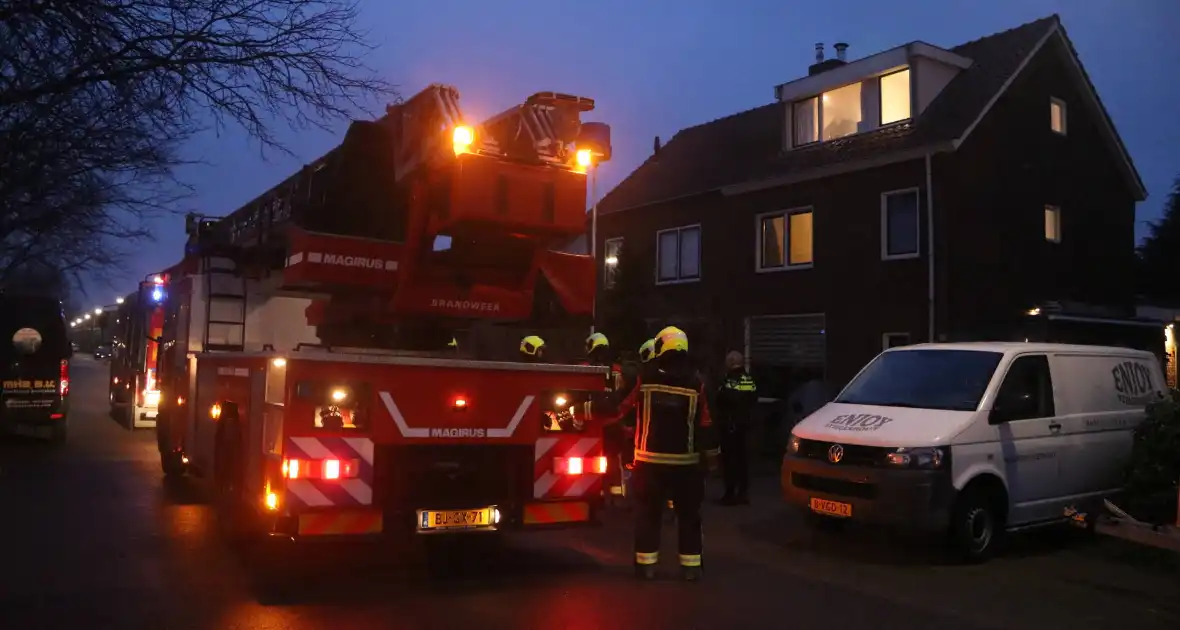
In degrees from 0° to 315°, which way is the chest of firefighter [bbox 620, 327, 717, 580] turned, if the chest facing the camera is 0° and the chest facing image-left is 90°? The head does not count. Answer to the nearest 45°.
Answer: approximately 180°

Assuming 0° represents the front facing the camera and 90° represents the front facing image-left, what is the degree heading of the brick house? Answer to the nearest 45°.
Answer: approximately 45°

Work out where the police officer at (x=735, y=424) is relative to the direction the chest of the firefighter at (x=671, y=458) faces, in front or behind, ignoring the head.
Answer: in front

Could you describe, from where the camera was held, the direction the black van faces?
facing away from the viewer

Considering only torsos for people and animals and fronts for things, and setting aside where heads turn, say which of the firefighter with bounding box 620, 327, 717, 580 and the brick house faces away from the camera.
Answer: the firefighter

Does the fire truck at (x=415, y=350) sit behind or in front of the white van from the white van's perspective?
in front

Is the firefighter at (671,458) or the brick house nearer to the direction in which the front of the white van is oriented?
the firefighter
